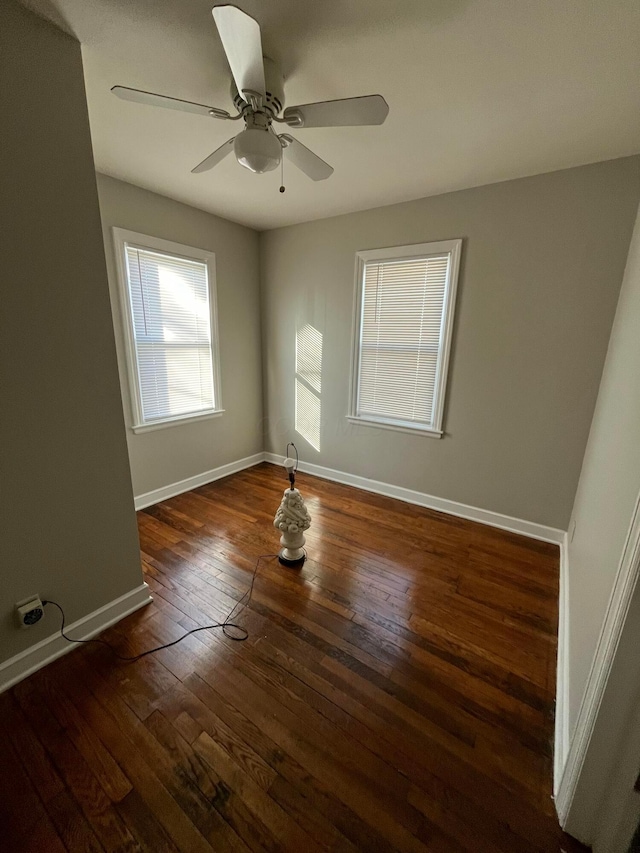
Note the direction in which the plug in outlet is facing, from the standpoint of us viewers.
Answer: facing the viewer and to the right of the viewer

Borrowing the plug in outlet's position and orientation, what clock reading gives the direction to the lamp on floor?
The lamp on floor is roughly at 11 o'clock from the plug in outlet.

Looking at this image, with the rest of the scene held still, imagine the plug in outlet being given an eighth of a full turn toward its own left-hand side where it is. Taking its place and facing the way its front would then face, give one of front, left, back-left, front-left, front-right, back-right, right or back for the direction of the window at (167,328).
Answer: front-left

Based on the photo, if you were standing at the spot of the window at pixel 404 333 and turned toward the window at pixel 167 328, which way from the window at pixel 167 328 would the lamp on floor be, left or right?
left

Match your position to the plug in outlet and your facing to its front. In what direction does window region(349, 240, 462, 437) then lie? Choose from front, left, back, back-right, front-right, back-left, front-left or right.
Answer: front-left
